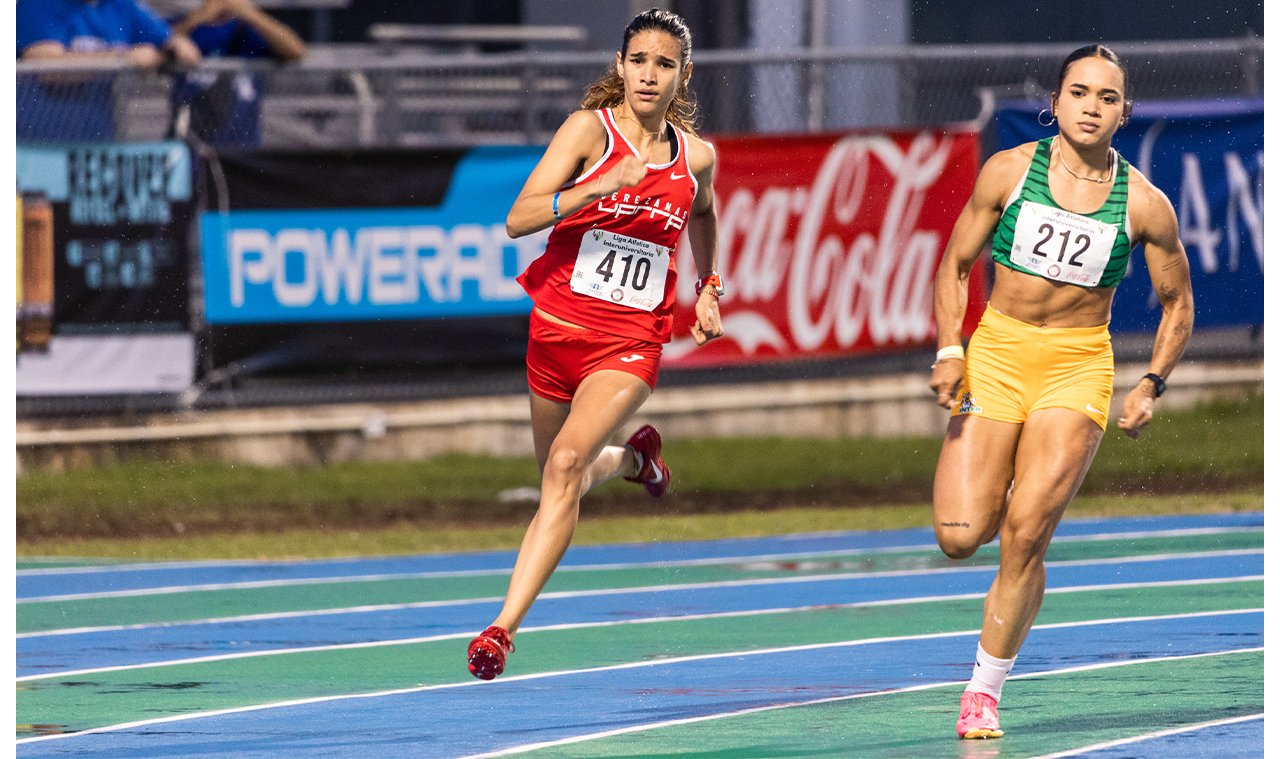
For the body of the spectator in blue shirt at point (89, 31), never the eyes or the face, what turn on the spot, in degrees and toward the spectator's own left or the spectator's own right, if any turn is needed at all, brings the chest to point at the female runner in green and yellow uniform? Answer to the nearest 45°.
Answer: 0° — they already face them

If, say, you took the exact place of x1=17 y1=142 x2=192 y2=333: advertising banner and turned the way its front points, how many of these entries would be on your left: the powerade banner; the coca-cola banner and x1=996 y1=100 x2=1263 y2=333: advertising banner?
3

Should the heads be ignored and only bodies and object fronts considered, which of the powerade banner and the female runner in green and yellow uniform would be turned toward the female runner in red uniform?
the powerade banner

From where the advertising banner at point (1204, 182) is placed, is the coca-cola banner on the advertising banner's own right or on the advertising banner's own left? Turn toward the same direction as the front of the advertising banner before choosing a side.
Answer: on the advertising banner's own right

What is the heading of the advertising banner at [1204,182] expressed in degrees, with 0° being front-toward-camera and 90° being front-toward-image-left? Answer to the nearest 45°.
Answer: approximately 0°

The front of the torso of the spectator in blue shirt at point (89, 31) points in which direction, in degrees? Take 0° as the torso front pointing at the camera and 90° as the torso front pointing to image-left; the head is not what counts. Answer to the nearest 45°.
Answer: approximately 0°

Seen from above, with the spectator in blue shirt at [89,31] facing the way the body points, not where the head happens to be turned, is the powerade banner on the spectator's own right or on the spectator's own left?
on the spectator's own left

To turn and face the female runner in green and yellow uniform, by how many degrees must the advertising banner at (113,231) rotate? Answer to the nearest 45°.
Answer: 0° — it already faces them
